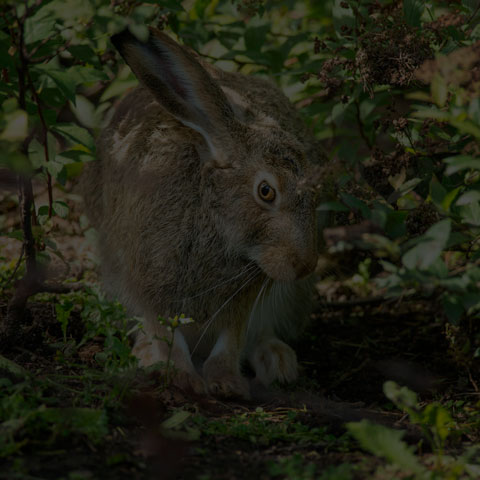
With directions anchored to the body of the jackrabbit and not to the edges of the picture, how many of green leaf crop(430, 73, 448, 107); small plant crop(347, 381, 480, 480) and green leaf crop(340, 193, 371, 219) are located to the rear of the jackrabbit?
0

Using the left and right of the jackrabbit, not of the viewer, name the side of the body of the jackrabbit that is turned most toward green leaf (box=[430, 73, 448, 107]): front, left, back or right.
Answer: left

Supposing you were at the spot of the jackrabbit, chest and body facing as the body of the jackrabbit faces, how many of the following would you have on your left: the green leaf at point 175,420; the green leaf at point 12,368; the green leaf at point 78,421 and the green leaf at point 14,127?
0

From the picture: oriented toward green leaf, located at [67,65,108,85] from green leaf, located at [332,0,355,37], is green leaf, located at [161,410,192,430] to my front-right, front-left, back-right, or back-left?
front-left

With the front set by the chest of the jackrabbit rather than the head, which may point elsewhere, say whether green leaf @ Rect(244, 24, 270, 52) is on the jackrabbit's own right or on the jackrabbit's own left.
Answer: on the jackrabbit's own left

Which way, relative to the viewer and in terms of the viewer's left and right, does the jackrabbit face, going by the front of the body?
facing the viewer and to the right of the viewer

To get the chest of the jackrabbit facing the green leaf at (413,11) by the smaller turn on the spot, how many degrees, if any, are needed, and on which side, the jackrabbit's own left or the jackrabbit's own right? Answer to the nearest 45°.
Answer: approximately 45° to the jackrabbit's own left

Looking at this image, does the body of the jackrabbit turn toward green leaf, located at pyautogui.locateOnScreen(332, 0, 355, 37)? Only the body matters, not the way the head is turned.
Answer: no

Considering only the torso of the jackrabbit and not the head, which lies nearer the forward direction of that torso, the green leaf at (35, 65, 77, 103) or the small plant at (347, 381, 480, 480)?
the small plant
